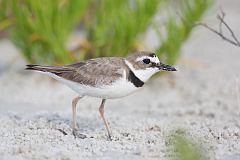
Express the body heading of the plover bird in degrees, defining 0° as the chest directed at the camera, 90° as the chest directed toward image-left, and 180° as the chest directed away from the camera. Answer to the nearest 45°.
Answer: approximately 270°
